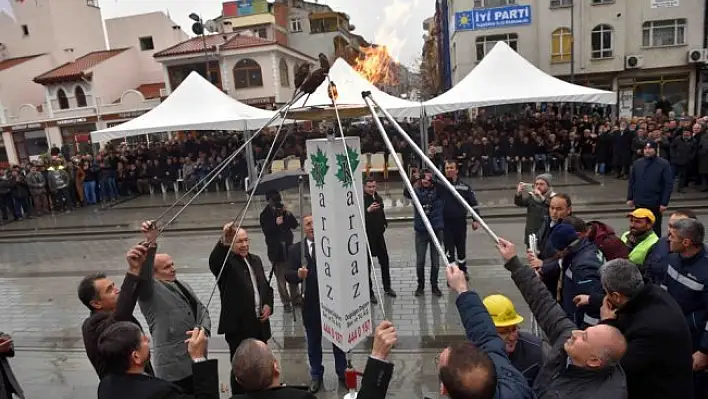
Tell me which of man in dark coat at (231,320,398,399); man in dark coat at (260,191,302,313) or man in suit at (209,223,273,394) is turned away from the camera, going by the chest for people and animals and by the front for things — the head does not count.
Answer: man in dark coat at (231,320,398,399)

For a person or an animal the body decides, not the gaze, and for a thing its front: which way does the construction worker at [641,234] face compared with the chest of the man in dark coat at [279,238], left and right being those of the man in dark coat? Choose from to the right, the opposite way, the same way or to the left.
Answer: to the right

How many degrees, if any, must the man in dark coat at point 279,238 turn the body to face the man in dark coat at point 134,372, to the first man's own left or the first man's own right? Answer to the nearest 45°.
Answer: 0° — they already face them

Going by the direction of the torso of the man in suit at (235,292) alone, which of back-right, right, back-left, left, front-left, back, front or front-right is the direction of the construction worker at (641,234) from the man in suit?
front-left

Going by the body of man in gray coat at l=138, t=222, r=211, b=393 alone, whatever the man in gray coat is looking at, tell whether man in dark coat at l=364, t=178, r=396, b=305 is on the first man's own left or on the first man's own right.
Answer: on the first man's own left

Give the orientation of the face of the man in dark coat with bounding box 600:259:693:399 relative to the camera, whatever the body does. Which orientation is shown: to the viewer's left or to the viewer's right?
to the viewer's left

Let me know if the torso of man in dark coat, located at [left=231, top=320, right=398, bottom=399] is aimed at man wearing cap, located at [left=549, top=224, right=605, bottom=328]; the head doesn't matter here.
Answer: no

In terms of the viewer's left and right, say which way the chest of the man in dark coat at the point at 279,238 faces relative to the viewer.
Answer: facing the viewer

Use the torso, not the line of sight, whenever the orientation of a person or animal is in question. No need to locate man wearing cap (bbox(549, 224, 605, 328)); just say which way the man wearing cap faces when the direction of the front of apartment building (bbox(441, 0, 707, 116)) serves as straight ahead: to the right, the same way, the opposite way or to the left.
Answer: to the right

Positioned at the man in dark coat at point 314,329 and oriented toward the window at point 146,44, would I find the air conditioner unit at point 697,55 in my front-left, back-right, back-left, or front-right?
front-right

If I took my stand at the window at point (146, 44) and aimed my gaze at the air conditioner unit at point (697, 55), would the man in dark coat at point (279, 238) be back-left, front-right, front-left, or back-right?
front-right

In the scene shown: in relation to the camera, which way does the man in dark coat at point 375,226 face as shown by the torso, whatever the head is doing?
toward the camera

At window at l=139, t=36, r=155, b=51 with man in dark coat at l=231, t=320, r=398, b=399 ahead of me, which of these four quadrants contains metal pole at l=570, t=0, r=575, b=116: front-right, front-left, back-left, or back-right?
front-left

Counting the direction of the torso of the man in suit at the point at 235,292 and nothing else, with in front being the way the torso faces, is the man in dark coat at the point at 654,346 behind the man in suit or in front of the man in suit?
in front

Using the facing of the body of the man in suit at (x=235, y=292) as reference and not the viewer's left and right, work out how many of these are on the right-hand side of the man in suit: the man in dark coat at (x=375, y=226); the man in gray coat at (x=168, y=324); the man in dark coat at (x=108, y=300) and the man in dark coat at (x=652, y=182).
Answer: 2

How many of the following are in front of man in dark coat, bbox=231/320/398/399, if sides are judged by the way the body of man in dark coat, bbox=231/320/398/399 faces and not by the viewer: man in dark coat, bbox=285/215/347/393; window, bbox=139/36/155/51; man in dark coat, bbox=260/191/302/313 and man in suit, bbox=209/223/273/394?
4

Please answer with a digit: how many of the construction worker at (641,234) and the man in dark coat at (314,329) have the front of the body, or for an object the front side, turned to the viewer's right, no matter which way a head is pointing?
0

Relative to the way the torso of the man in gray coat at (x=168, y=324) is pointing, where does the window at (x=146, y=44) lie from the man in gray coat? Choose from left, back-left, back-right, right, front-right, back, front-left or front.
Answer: back-left

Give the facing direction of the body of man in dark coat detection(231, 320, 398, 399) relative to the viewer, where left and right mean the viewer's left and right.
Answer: facing away from the viewer

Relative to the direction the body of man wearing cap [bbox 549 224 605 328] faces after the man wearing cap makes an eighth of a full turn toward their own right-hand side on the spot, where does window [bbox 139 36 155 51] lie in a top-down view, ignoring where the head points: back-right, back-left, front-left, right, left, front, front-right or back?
front
